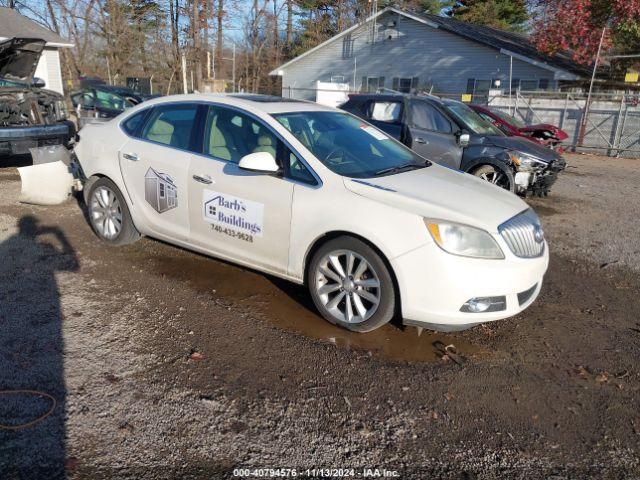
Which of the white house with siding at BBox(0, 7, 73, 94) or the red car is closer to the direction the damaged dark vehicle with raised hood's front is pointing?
the red car

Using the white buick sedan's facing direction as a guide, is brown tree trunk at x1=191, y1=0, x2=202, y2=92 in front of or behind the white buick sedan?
behind

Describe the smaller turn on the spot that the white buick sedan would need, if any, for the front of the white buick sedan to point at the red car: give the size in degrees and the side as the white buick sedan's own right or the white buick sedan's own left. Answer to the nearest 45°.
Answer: approximately 90° to the white buick sedan's own left

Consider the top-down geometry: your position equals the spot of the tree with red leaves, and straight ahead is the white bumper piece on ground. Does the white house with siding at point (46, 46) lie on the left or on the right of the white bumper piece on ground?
right

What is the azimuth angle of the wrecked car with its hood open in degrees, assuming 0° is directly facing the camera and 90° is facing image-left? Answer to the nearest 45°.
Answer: approximately 0°

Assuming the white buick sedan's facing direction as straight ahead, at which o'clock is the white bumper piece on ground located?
The white bumper piece on ground is roughly at 6 o'clock from the white buick sedan.

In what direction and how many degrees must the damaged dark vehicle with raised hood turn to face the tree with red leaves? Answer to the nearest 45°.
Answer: approximately 90° to its left

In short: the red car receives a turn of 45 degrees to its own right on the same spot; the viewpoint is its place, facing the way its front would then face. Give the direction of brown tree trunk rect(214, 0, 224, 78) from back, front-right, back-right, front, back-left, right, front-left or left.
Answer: back-right
